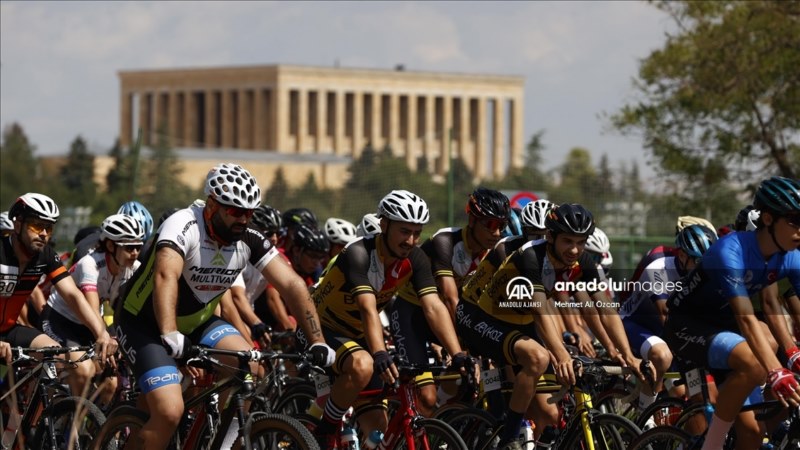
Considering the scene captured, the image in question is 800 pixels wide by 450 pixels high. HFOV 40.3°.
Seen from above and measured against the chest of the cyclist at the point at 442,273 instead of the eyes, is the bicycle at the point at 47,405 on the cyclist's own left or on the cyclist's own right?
on the cyclist's own right

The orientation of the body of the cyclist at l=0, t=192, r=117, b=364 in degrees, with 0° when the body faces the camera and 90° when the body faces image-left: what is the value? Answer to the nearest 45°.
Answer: approximately 315°

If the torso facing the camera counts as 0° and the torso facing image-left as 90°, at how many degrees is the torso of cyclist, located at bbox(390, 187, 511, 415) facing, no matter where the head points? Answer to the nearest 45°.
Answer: approximately 315°

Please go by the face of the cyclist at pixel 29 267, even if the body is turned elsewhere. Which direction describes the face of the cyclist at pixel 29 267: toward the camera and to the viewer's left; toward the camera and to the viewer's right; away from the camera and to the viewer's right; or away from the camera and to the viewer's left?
toward the camera and to the viewer's right
